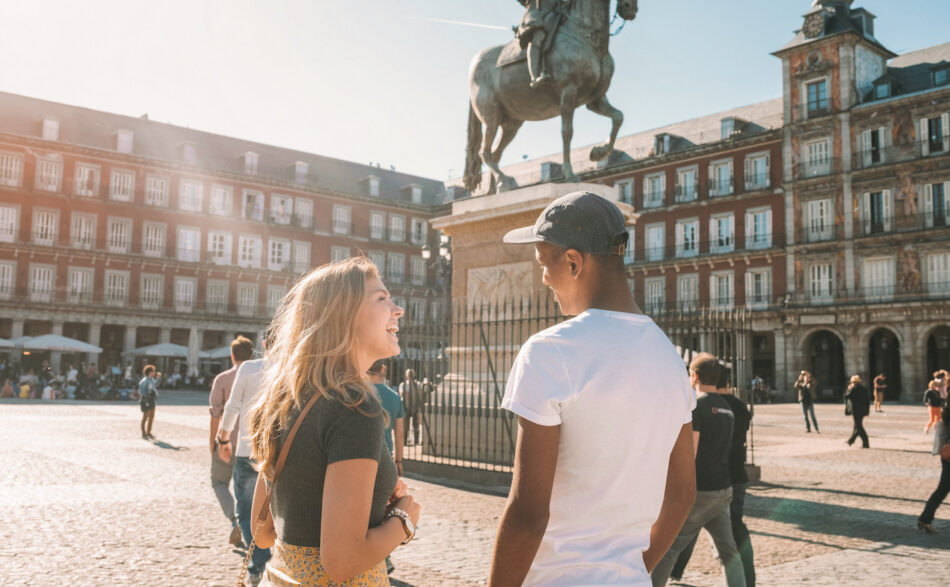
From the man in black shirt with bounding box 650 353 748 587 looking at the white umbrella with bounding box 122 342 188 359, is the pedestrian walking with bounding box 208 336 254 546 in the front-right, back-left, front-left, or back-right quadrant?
front-left

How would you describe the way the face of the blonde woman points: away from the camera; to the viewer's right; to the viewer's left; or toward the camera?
to the viewer's right

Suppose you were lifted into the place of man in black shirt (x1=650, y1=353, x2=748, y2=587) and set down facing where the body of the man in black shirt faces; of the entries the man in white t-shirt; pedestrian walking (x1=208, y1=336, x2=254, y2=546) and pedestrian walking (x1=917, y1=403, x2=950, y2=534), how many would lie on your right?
1

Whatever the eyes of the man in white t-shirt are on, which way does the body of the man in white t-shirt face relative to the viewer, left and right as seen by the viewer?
facing away from the viewer and to the left of the viewer
